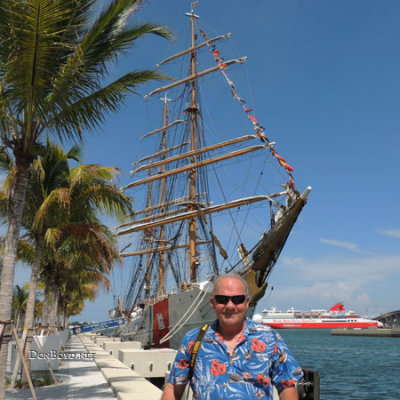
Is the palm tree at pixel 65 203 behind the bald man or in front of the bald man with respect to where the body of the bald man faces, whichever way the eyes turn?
behind

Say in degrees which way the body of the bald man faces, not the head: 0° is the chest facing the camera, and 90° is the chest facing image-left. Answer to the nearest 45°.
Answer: approximately 0°

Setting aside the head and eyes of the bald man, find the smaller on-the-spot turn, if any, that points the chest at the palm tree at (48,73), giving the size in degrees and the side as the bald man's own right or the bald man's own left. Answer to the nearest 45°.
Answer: approximately 135° to the bald man's own right
